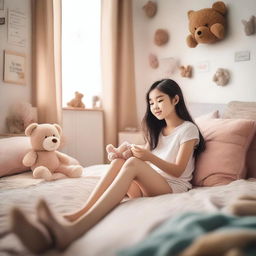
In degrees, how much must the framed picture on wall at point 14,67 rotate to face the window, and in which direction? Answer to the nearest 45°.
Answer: approximately 90° to its left

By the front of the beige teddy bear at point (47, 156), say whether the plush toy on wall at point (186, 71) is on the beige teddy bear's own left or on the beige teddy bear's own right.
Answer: on the beige teddy bear's own left

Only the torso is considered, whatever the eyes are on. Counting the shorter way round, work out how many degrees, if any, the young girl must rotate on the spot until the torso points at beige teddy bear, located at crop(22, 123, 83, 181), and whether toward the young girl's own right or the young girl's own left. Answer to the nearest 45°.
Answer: approximately 90° to the young girl's own right

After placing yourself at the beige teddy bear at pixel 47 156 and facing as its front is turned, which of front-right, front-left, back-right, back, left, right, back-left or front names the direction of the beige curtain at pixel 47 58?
back-left

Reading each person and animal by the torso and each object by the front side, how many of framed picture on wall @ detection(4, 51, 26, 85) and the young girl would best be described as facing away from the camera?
0

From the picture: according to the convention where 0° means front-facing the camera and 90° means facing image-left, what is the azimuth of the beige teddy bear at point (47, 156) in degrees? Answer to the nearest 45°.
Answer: approximately 315°

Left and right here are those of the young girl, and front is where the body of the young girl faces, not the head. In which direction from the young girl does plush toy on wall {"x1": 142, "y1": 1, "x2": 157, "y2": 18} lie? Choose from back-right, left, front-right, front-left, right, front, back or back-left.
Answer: back-right

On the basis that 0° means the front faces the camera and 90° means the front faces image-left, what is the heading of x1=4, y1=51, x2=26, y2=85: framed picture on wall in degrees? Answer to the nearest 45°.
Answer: approximately 315°

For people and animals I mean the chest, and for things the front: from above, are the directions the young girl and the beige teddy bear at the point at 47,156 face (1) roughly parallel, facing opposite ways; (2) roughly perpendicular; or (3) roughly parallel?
roughly perpendicular
